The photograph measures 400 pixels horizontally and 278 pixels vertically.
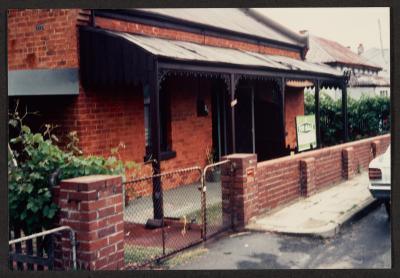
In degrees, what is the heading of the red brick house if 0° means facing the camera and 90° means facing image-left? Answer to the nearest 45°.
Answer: approximately 315°

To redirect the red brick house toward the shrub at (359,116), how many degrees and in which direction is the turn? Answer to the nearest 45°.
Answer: approximately 90° to its left

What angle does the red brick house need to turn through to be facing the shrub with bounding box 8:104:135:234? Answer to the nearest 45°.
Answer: approximately 45° to its right

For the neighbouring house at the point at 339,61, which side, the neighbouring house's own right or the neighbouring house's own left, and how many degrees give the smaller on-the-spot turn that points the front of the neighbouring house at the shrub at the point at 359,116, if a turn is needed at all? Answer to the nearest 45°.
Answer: approximately 45° to the neighbouring house's own right

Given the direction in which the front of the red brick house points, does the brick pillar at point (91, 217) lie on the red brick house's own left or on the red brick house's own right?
on the red brick house's own right

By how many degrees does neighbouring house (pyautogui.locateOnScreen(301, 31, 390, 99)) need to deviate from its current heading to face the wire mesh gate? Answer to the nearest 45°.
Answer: approximately 45° to its right

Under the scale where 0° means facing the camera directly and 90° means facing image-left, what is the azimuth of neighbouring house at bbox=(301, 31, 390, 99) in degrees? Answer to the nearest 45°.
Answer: approximately 315°

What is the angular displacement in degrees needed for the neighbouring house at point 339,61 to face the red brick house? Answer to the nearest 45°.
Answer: approximately 45° to its right
